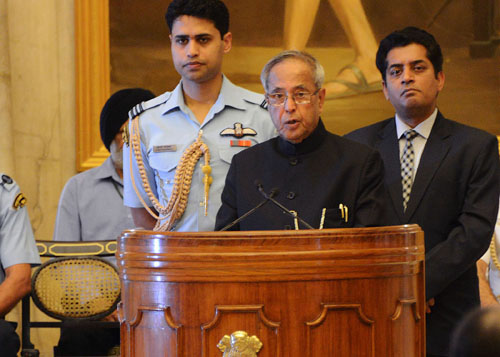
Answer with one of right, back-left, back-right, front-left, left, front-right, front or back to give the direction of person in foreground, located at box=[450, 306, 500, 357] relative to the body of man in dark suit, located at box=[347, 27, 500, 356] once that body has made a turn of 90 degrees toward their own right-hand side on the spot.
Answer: back-left

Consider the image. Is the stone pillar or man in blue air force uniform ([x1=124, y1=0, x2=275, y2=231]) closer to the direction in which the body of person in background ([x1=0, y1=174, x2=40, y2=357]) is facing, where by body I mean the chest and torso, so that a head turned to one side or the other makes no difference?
the man in blue air force uniform

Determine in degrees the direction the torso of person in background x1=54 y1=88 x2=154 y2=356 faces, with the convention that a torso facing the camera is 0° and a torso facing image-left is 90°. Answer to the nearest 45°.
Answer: approximately 315°

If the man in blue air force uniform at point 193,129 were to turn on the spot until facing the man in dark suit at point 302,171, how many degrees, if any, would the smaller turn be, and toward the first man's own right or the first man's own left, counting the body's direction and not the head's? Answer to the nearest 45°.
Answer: approximately 45° to the first man's own left

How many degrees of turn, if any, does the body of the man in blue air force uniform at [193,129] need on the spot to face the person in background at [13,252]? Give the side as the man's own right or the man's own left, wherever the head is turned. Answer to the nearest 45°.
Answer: approximately 135° to the man's own right

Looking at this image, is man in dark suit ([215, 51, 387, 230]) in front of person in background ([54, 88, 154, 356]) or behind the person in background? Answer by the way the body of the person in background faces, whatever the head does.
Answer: in front

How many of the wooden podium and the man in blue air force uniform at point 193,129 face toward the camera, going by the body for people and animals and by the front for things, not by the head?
2

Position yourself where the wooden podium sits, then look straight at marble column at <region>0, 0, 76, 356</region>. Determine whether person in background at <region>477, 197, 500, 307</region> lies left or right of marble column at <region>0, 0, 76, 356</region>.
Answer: right

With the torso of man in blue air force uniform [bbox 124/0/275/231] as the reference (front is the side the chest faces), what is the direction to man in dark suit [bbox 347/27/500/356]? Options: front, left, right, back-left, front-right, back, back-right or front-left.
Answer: left

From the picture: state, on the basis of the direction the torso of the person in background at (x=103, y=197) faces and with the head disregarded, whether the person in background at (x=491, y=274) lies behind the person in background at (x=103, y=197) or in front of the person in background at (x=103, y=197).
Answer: in front

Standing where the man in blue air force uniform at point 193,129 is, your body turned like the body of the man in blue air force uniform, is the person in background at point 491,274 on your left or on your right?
on your left

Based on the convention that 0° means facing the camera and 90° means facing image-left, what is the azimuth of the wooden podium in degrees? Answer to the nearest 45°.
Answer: approximately 0°
